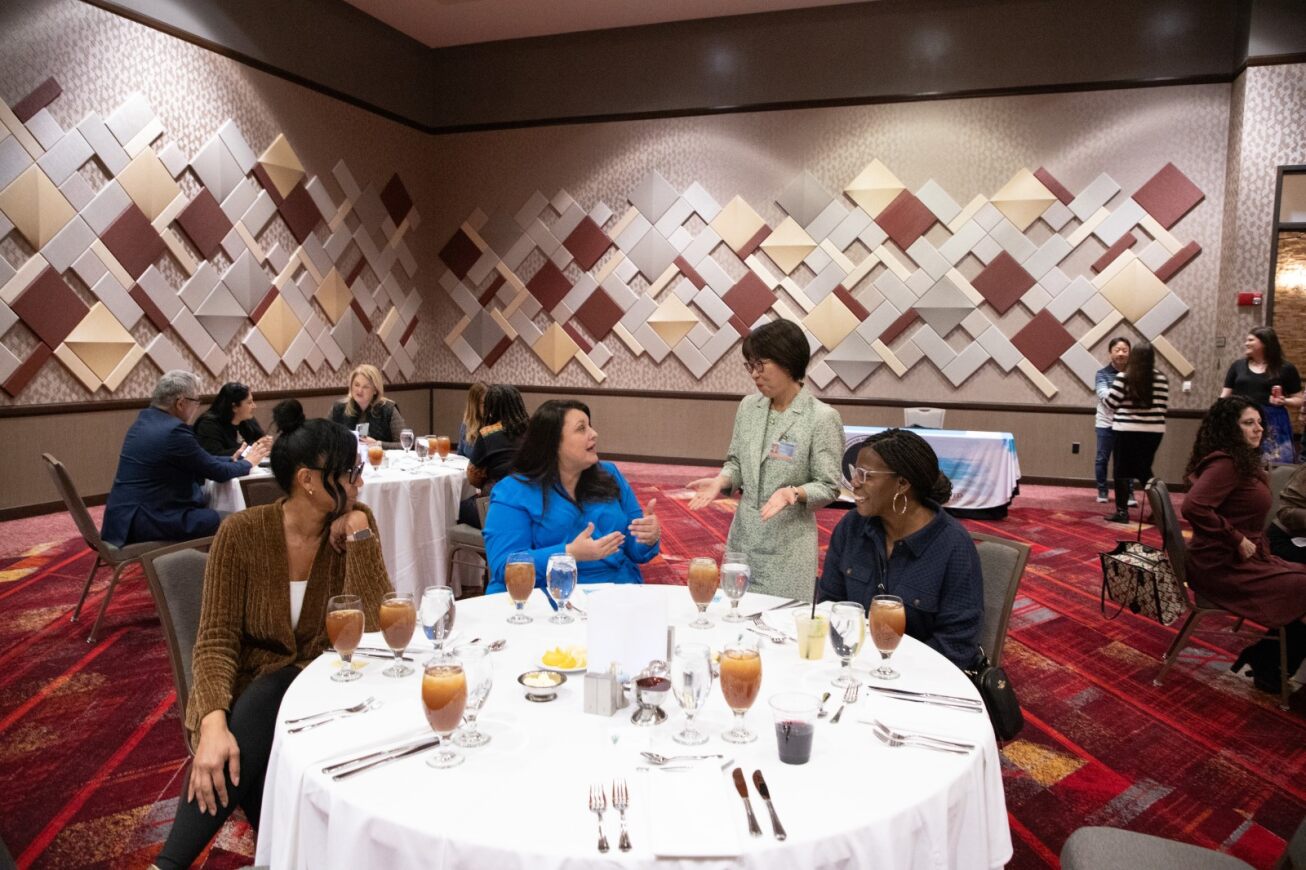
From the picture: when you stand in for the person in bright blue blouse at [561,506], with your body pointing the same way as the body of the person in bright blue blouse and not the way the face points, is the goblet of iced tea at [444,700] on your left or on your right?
on your right

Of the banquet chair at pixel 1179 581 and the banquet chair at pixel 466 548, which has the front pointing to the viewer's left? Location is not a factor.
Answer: the banquet chair at pixel 466 548

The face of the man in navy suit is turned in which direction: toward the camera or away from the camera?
away from the camera

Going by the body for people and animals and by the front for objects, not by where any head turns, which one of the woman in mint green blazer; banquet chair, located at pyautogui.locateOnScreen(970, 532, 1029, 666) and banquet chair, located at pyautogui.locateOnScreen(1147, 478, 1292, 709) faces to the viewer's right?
banquet chair, located at pyautogui.locateOnScreen(1147, 478, 1292, 709)

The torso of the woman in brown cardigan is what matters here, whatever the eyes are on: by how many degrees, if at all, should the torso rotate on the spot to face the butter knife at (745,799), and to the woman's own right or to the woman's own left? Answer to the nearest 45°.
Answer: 0° — they already face it

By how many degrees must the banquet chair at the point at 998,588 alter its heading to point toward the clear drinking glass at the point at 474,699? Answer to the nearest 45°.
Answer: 0° — it already faces it

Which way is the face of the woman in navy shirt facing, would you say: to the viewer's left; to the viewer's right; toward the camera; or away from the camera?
to the viewer's left

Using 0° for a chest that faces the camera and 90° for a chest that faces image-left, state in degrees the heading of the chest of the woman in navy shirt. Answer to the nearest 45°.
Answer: approximately 45°

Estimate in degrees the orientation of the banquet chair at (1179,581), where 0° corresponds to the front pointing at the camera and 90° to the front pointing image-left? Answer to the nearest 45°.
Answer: approximately 270°
